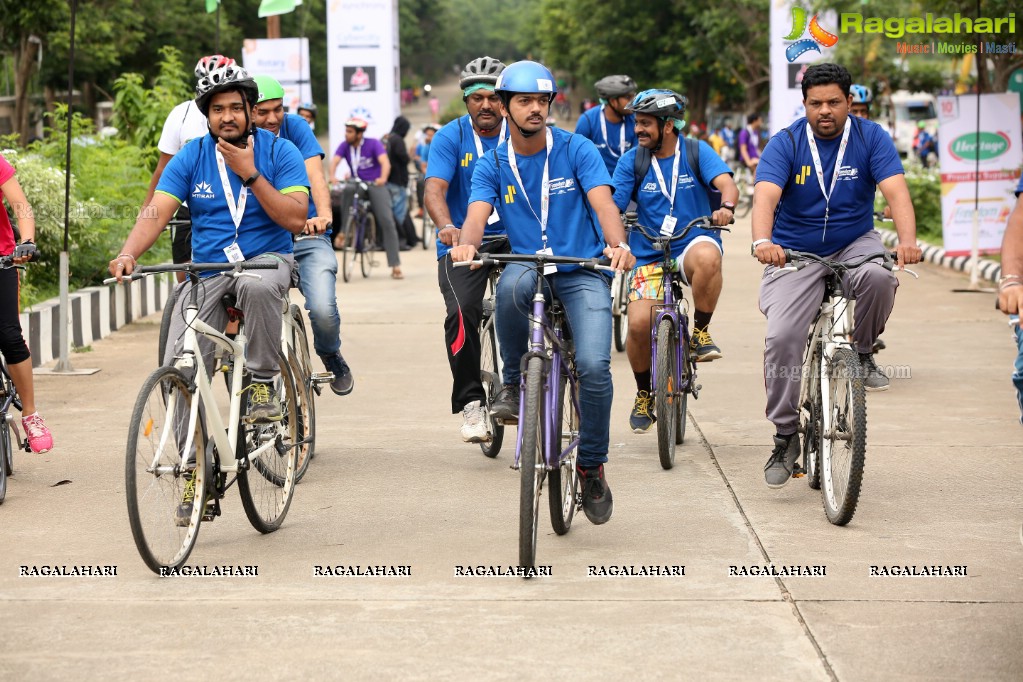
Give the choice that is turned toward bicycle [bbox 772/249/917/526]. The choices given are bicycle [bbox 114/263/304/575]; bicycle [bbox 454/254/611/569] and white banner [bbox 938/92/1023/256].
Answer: the white banner

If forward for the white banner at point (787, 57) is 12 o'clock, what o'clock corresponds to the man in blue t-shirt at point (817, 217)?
The man in blue t-shirt is roughly at 12 o'clock from the white banner.

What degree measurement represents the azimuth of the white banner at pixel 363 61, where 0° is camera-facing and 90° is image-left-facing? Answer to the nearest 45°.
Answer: approximately 0°

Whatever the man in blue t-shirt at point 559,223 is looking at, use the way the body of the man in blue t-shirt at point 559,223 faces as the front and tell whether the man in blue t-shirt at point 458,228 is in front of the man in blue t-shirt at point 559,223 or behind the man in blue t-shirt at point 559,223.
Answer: behind

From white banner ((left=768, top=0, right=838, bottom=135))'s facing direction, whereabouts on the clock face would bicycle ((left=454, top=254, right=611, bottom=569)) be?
The bicycle is roughly at 12 o'clock from the white banner.

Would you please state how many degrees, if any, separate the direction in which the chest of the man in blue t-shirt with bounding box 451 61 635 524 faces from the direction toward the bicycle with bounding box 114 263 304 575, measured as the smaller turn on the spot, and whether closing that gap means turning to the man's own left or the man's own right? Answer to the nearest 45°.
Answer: approximately 45° to the man's own right

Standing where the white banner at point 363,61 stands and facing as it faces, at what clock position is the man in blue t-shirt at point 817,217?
The man in blue t-shirt is roughly at 12 o'clock from the white banner.

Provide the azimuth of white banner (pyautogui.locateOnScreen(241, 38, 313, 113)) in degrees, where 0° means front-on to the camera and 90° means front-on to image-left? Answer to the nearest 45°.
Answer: approximately 0°

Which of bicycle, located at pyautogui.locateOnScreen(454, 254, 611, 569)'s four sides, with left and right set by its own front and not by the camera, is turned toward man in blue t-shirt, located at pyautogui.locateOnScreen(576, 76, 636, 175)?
back

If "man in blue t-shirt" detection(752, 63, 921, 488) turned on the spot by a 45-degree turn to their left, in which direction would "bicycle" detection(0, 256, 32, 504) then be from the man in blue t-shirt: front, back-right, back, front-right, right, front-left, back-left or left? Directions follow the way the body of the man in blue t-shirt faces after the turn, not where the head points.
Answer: back-right

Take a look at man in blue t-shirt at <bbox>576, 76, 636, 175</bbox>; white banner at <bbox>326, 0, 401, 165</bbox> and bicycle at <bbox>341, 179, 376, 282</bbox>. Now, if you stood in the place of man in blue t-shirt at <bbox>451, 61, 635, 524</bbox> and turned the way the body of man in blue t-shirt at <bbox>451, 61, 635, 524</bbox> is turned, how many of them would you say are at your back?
3

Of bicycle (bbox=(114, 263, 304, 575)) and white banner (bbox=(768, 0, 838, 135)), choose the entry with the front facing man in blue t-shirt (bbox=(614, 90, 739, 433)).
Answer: the white banner
